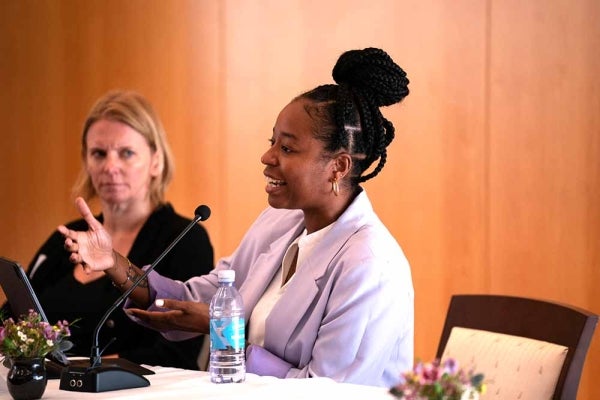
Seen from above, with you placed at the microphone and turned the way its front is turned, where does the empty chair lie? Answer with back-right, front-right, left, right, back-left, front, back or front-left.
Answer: front-right

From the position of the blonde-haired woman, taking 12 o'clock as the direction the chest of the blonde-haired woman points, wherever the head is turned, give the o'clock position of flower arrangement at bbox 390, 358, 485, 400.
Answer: The flower arrangement is roughly at 10 o'clock from the blonde-haired woman.

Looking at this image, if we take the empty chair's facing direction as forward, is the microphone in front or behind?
in front

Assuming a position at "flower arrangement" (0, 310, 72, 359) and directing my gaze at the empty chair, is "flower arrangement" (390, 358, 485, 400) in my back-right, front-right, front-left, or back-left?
front-right

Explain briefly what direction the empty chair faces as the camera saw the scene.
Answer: facing the viewer and to the left of the viewer

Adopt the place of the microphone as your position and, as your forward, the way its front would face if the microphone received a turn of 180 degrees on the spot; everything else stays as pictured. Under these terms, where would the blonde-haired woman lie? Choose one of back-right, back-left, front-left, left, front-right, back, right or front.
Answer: back-right

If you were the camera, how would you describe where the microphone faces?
facing away from the viewer and to the right of the viewer

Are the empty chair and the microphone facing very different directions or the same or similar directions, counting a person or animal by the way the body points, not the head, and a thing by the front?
very different directions

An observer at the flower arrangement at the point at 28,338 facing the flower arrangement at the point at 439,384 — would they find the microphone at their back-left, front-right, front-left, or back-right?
front-left
